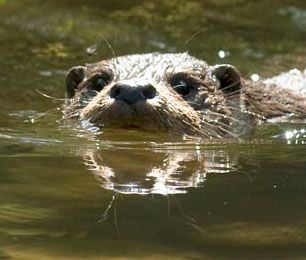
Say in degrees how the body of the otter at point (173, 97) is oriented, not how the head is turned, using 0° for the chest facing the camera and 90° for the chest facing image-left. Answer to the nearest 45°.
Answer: approximately 45°
